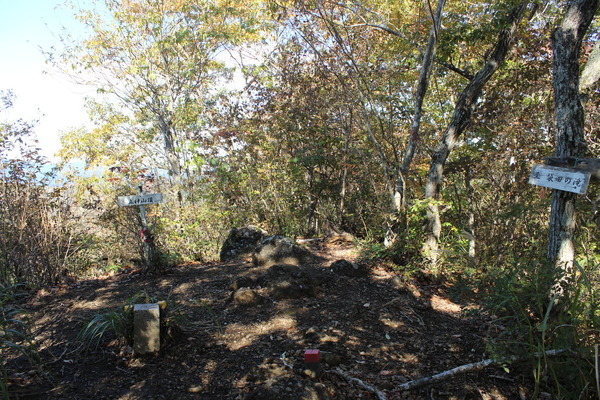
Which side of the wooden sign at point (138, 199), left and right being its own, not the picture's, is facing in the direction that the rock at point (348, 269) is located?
left

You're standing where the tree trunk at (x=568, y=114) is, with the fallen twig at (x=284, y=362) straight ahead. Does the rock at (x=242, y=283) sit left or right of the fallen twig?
right

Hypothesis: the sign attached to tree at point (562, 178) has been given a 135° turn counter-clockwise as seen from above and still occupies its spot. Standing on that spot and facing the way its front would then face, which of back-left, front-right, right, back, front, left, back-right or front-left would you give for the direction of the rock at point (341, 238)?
left

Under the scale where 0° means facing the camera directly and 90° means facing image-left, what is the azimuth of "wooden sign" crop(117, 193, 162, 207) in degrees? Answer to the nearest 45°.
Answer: approximately 0°

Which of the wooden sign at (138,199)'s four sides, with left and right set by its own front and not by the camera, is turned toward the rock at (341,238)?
left

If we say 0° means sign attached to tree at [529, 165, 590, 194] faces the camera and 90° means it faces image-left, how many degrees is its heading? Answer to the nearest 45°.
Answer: approximately 0°

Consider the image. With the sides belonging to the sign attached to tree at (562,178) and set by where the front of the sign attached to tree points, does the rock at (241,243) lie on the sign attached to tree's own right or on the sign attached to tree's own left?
on the sign attached to tree's own right

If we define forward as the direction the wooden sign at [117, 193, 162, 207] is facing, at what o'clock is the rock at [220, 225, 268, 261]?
The rock is roughly at 8 o'clock from the wooden sign.

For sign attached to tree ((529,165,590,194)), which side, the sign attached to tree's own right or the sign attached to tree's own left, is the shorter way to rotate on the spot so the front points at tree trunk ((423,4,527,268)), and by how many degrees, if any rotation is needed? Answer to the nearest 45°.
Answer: approximately 135° to the sign attached to tree's own right

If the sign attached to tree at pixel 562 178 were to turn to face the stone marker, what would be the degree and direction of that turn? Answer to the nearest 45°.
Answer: approximately 45° to its right

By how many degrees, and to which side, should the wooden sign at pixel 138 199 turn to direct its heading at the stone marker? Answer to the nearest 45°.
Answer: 0° — it already faces it
